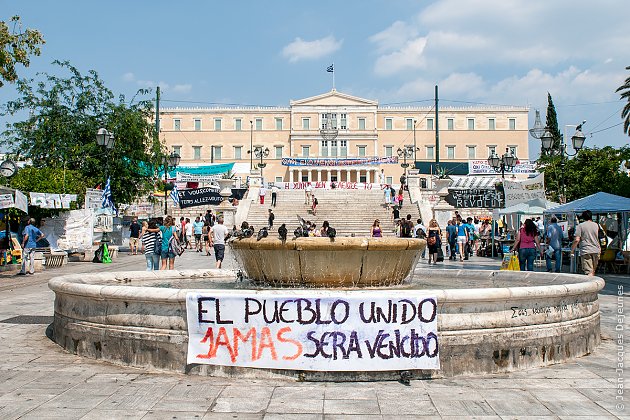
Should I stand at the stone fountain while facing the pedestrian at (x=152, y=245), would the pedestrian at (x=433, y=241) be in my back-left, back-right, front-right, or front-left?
front-right

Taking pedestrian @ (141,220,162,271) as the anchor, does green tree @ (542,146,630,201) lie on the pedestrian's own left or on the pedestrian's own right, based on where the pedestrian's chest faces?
on the pedestrian's own right

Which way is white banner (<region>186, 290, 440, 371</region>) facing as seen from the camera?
toward the camera

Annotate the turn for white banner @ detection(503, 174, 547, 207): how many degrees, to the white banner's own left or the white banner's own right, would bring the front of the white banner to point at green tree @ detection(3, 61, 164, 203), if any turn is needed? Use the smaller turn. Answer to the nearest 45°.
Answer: approximately 90° to the white banner's own right

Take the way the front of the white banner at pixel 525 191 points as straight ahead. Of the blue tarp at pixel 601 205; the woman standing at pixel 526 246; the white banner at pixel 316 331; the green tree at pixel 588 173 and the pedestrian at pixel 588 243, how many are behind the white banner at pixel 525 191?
1

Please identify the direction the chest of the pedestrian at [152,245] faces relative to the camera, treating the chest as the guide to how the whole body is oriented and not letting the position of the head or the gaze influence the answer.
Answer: away from the camera

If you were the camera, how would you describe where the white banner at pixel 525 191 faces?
facing the viewer

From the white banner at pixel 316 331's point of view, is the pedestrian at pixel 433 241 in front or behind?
behind

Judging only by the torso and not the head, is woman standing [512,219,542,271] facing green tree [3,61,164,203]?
no
